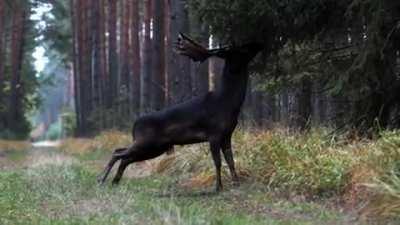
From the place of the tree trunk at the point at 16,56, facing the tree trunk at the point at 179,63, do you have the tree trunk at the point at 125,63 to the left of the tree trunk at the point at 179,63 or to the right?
left

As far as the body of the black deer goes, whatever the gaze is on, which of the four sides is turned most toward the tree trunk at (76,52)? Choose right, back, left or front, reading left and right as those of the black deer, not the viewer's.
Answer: left

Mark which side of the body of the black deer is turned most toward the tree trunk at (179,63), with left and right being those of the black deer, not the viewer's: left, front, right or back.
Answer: left

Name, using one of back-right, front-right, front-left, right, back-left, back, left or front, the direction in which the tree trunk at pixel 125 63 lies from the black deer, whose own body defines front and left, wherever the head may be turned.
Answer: left

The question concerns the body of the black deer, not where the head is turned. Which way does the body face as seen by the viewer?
to the viewer's right

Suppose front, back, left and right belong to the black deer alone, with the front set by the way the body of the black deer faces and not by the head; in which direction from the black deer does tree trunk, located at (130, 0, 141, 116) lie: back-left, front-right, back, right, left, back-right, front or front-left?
left

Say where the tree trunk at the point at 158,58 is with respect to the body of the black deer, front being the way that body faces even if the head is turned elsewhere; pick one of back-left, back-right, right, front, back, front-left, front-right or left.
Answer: left

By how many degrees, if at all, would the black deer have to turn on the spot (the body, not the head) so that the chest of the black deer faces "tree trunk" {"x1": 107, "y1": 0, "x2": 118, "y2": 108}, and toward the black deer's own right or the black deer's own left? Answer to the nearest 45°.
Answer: approximately 90° to the black deer's own left
